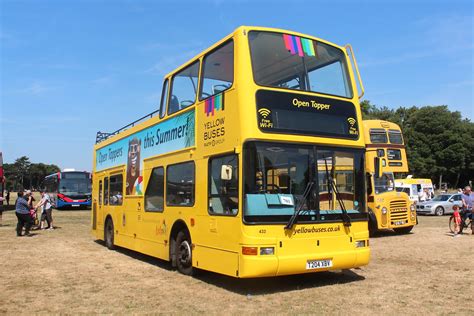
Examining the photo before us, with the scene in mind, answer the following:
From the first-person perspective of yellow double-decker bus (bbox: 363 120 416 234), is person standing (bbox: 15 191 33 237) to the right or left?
on its right

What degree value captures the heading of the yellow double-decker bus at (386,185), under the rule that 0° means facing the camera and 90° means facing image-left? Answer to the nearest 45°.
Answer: approximately 315°

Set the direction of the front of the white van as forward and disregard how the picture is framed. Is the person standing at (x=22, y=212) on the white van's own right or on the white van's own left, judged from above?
on the white van's own right

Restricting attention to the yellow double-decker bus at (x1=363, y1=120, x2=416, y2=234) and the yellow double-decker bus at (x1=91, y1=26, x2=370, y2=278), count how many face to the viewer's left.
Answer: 0

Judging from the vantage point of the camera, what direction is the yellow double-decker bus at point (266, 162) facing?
facing the viewer and to the right of the viewer

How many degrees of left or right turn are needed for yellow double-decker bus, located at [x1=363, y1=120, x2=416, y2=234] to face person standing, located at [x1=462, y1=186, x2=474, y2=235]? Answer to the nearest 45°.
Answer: approximately 45° to its left

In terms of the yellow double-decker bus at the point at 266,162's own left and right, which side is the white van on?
on its left

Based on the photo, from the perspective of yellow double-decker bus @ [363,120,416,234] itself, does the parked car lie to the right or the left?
on its left

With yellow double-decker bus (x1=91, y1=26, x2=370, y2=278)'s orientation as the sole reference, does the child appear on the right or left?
on its left

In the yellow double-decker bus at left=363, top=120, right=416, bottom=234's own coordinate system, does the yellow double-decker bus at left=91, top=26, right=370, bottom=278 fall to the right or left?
on its right

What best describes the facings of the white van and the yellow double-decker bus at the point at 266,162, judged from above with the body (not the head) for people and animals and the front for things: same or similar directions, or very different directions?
same or similar directions

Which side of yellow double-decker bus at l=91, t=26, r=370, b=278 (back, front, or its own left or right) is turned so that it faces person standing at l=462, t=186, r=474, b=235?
left

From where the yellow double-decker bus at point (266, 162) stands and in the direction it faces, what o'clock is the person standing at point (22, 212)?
The person standing is roughly at 6 o'clock from the yellow double-decker bus.

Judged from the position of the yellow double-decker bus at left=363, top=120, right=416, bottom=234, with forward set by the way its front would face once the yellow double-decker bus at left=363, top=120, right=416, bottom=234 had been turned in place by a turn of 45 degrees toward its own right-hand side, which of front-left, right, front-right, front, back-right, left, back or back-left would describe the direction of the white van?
back
